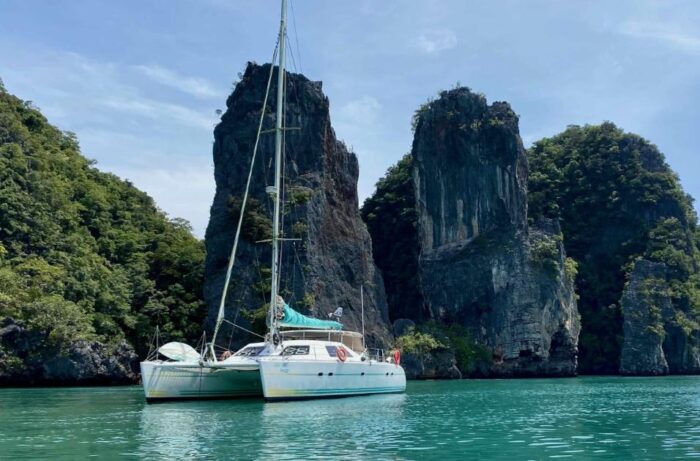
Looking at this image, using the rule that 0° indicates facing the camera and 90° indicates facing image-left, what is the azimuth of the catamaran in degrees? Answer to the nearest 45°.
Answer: approximately 45°
